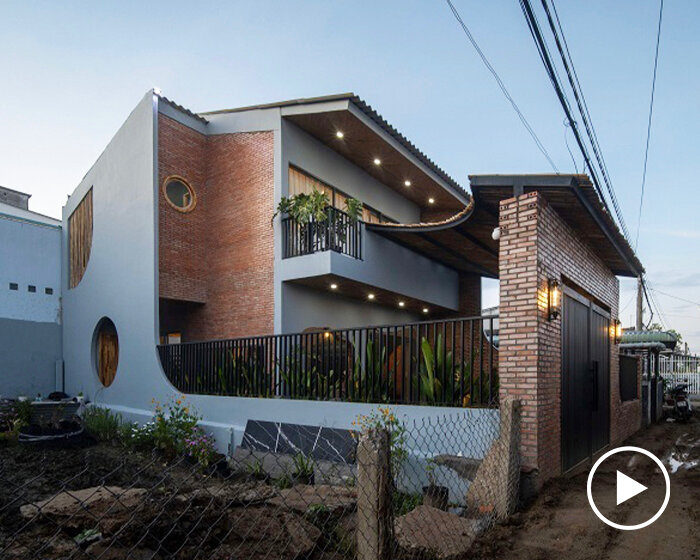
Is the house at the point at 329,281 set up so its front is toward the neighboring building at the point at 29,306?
no

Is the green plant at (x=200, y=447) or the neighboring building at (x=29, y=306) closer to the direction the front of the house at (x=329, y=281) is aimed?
the green plant

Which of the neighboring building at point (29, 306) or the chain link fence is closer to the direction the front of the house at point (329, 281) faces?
the chain link fence
